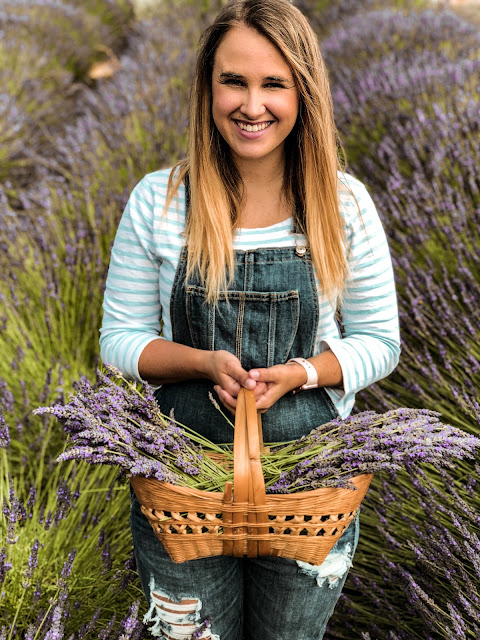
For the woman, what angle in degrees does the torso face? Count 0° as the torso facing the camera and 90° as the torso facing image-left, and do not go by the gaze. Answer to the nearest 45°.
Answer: approximately 0°

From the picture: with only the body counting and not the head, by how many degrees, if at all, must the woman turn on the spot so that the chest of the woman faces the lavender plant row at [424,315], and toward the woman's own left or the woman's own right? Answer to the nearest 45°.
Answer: approximately 135° to the woman's own left
